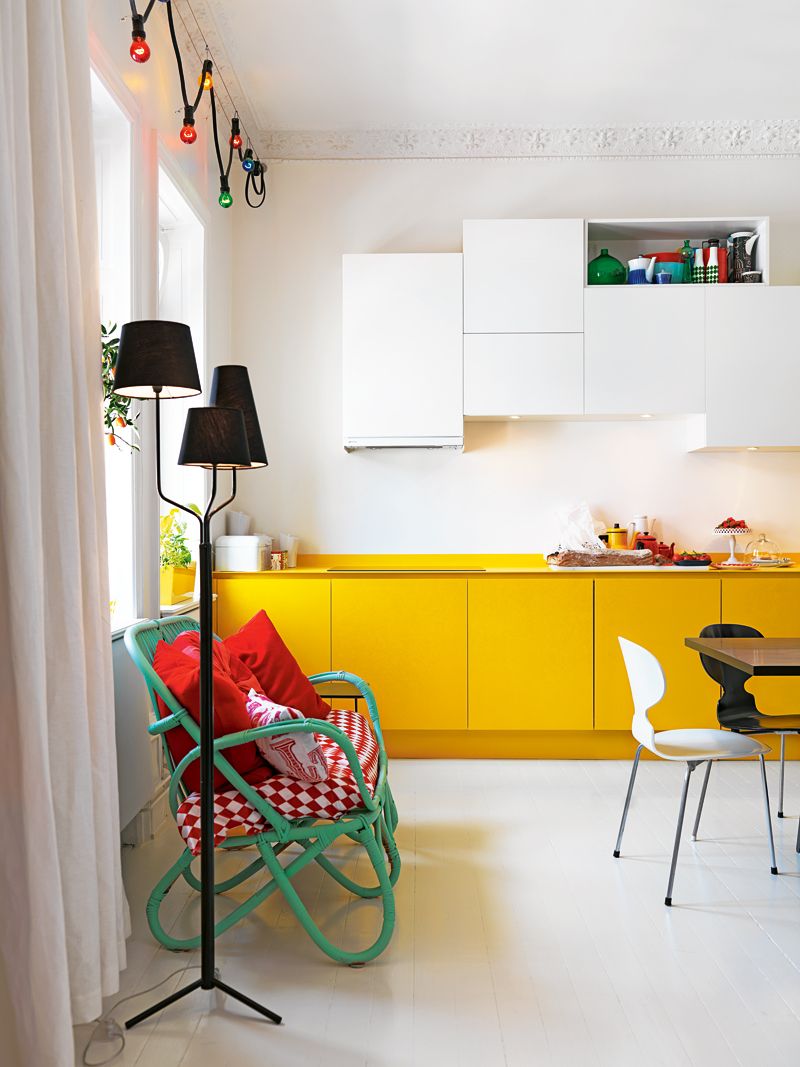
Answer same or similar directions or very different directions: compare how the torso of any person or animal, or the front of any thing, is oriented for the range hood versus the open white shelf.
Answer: same or similar directions

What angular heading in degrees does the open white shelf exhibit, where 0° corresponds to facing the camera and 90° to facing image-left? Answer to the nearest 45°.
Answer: approximately 0°

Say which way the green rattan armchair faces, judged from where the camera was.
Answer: facing to the right of the viewer

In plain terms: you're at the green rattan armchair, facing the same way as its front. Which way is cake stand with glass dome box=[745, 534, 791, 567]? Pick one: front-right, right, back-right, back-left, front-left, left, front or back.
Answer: front-left

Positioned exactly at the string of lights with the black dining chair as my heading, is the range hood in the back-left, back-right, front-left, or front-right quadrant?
front-left

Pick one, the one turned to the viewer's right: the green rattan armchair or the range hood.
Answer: the green rattan armchair

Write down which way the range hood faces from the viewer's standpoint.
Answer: facing the viewer

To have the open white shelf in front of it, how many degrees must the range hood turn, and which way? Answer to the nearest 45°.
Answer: approximately 90° to its left

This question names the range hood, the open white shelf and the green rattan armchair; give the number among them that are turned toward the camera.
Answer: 2

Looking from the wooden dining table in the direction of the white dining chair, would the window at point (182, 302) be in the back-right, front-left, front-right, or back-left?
front-right

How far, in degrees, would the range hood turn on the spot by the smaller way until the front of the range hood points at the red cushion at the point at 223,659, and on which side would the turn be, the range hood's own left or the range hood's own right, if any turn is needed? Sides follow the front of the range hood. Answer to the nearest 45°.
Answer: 0° — it already faces it

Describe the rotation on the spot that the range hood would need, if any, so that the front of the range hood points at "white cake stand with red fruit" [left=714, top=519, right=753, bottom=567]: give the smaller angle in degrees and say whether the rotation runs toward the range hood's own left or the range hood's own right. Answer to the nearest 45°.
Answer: approximately 90° to the range hood's own left
